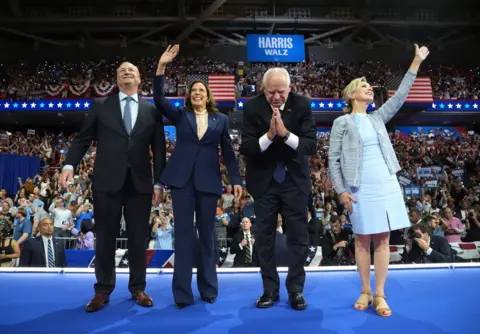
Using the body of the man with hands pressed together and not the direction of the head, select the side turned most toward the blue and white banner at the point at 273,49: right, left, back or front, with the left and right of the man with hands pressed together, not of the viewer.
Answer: back

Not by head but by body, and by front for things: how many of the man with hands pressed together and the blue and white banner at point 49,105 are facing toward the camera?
2

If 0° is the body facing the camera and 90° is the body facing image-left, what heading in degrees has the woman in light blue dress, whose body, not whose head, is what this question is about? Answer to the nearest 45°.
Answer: approximately 315°

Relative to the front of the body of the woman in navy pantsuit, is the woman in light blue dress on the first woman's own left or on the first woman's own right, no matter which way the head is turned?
on the first woman's own left

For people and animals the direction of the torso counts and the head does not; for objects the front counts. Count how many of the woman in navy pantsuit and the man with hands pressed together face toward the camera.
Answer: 2
